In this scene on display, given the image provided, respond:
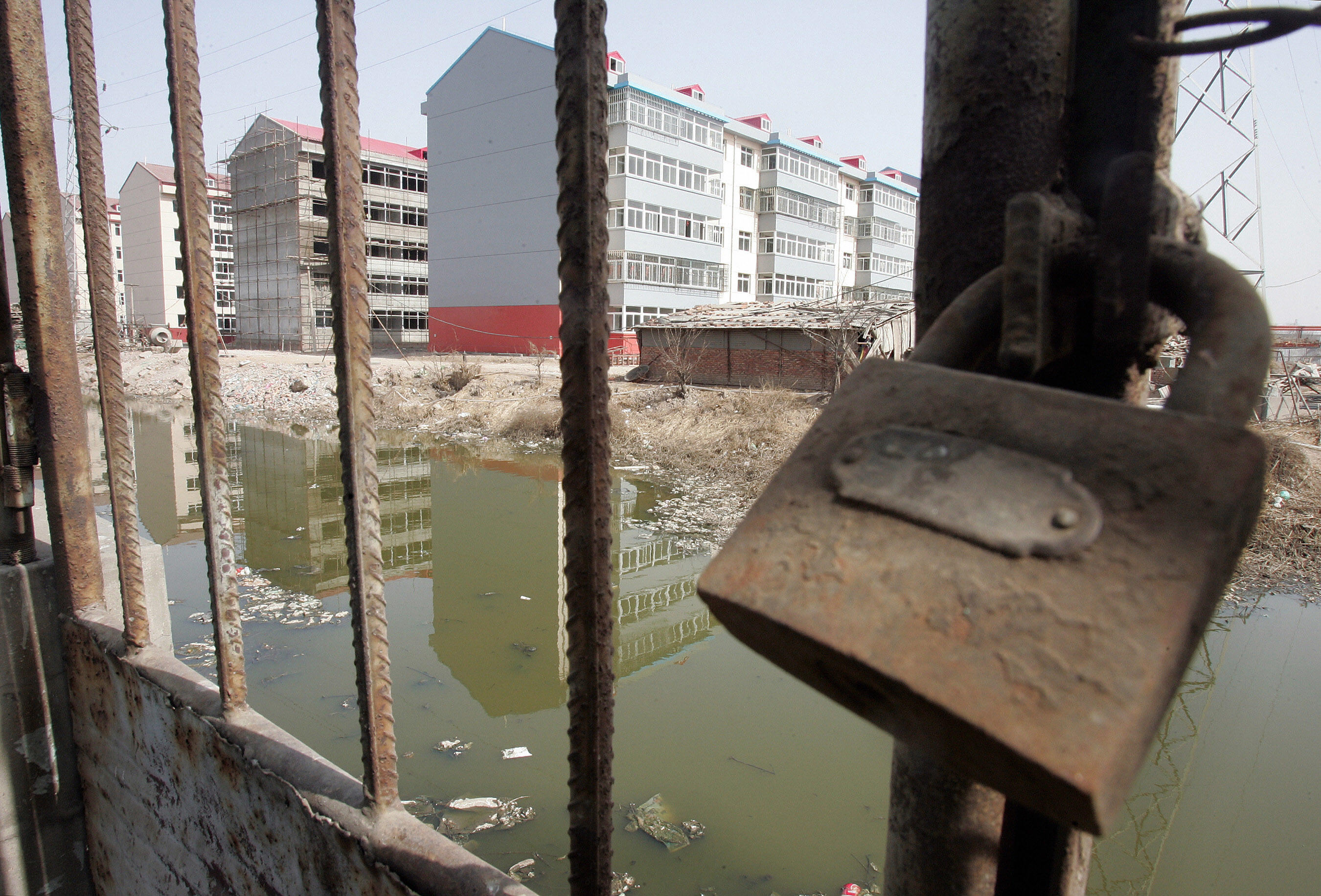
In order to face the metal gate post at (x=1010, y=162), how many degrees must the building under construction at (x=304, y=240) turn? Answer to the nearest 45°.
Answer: approximately 45° to its right

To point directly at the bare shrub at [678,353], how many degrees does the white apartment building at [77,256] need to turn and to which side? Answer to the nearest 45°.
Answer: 0° — it already faces it

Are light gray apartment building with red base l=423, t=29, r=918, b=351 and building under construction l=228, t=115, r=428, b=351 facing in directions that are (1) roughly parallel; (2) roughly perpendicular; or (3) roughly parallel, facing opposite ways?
roughly parallel

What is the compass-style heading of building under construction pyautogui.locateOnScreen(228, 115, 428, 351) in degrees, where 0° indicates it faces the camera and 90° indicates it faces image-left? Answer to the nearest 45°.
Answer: approximately 315°

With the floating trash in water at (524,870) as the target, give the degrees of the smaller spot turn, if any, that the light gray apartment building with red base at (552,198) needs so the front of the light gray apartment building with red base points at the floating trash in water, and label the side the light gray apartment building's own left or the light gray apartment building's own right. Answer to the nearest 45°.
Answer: approximately 45° to the light gray apartment building's own right

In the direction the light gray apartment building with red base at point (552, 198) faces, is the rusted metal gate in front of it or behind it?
in front

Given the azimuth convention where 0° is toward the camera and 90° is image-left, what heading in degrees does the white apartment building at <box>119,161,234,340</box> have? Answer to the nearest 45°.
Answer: approximately 315°

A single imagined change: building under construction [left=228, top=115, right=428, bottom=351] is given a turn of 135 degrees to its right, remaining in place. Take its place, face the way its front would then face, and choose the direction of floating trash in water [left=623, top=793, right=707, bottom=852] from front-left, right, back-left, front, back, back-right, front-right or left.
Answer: left

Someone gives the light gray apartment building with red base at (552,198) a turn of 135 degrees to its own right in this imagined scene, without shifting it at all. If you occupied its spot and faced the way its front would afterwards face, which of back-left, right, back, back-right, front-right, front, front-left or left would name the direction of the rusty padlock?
left

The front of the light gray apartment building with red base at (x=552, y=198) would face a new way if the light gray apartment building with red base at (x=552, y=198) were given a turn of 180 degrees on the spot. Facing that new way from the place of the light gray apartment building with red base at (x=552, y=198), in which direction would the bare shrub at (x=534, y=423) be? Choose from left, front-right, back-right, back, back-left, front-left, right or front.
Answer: back-left

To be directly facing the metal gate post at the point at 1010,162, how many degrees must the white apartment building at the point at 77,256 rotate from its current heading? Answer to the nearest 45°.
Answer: approximately 45° to its right

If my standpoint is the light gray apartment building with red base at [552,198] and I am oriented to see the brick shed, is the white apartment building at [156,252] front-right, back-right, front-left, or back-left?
back-right

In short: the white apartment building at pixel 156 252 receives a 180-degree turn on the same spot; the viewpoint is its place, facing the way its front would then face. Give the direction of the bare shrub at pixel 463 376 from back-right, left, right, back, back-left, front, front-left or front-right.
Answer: back-left

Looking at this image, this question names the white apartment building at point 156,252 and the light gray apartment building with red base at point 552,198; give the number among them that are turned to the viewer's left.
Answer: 0
